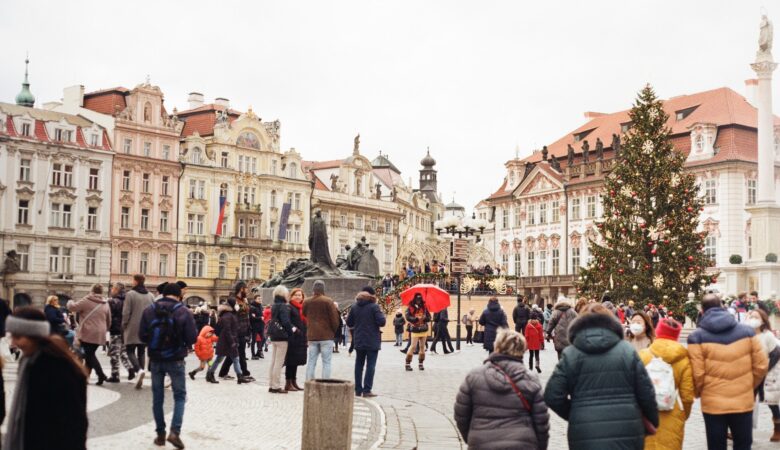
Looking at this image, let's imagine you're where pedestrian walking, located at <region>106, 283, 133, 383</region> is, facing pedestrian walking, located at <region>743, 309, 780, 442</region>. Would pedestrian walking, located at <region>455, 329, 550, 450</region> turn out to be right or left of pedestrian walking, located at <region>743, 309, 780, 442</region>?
right

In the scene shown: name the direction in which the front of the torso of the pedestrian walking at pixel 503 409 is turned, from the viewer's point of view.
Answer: away from the camera

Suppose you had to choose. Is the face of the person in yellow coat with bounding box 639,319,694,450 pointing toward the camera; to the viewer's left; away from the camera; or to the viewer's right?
away from the camera

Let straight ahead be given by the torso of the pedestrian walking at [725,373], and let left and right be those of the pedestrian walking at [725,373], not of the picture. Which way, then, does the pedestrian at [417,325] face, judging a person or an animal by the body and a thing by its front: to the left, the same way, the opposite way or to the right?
the opposite way

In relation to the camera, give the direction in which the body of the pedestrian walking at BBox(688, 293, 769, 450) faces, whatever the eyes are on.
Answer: away from the camera

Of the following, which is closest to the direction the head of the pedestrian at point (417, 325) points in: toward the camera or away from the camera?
toward the camera

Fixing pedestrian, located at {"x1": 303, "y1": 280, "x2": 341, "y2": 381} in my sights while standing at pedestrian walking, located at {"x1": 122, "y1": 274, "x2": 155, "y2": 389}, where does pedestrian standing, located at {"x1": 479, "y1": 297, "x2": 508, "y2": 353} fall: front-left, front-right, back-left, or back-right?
front-left

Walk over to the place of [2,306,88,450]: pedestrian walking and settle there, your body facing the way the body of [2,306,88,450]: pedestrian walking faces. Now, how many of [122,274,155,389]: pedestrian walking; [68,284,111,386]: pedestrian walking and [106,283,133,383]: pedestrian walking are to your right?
3

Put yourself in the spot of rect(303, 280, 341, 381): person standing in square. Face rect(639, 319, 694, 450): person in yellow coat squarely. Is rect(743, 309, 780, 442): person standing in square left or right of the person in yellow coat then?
left

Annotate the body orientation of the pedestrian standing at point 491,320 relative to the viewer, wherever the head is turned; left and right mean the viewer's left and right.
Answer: facing away from the viewer

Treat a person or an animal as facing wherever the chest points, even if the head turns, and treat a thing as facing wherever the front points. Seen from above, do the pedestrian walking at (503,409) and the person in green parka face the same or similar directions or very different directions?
same or similar directions

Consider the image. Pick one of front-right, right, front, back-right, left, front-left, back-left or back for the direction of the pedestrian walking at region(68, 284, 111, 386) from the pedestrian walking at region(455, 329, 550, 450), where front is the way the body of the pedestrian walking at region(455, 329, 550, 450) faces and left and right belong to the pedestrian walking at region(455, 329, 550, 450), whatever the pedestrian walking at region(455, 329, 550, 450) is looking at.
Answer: front-left

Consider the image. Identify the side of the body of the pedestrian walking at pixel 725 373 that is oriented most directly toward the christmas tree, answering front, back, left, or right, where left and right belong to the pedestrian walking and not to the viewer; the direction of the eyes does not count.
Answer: front
